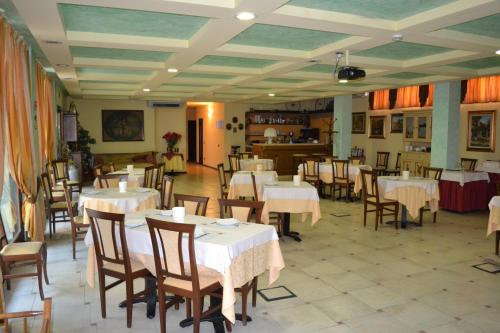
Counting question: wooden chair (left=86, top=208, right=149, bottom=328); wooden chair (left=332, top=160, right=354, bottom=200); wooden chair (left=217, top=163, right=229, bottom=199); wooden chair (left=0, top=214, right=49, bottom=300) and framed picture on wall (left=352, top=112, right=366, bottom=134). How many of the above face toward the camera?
1

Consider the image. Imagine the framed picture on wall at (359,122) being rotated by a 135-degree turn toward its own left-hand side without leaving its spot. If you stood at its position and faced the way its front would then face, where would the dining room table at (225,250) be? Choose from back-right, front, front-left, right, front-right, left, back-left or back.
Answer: back-right

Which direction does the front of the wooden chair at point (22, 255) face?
to the viewer's right

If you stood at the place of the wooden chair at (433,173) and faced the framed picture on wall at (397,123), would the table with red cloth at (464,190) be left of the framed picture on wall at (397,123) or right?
right

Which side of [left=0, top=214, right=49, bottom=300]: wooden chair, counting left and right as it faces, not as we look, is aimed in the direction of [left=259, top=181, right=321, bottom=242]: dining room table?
front

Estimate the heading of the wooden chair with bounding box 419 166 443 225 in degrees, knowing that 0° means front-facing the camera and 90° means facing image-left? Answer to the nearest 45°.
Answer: approximately 45°

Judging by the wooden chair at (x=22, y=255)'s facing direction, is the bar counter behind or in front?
in front

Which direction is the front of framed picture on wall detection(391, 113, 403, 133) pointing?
toward the camera

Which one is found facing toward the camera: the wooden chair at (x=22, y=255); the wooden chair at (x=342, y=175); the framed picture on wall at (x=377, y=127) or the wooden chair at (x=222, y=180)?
the framed picture on wall

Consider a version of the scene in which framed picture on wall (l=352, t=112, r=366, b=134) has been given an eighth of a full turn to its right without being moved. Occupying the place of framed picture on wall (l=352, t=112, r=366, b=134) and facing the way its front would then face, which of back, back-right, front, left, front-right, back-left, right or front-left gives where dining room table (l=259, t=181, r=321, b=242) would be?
front-left

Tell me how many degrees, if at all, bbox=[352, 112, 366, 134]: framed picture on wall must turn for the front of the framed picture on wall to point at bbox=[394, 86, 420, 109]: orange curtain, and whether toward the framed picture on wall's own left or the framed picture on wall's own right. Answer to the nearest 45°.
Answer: approximately 45° to the framed picture on wall's own left

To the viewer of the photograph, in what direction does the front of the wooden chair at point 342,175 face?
facing away from the viewer and to the right of the viewer

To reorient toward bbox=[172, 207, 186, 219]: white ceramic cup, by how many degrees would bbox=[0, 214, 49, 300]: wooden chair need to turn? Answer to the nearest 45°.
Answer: approximately 45° to its right
